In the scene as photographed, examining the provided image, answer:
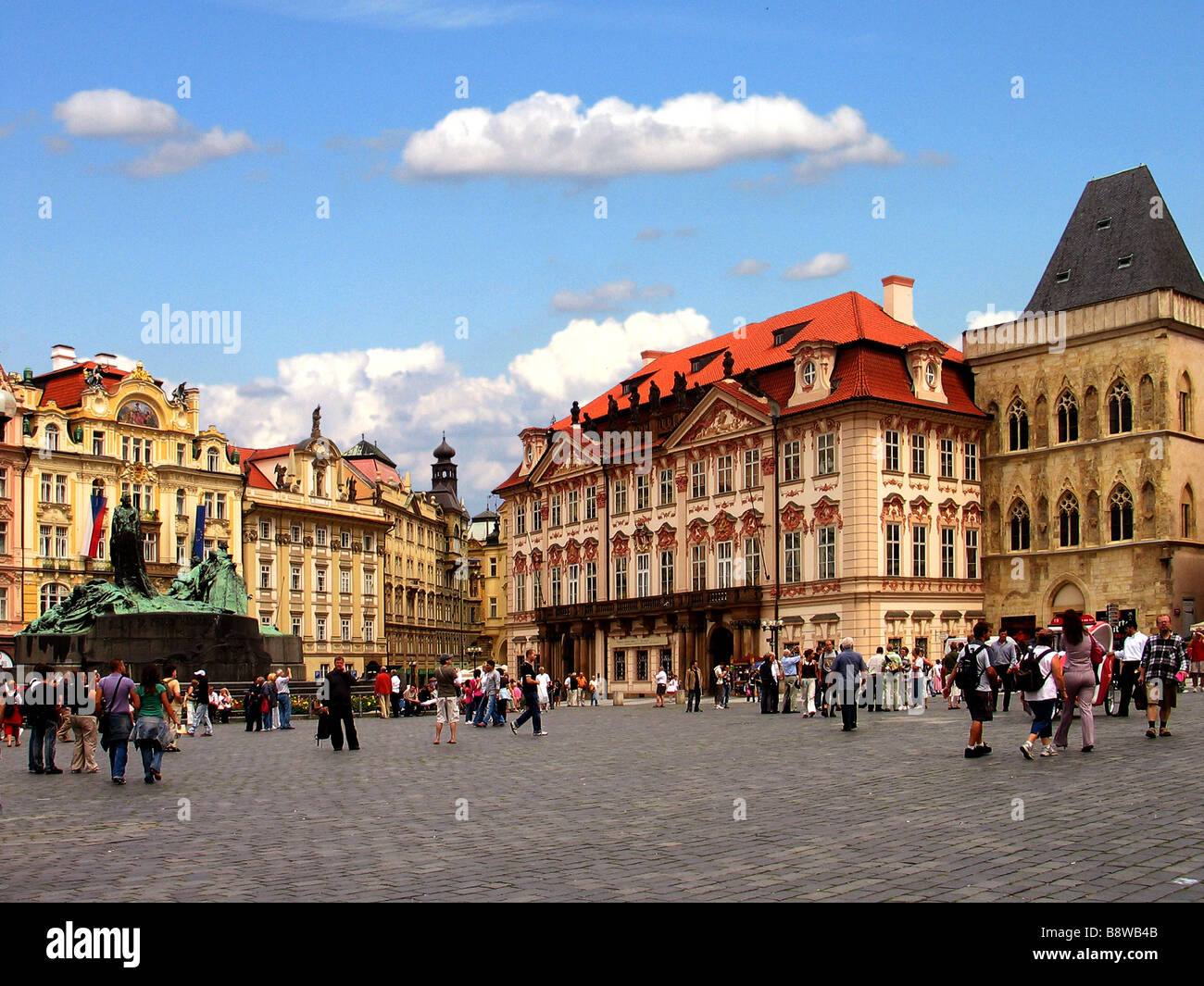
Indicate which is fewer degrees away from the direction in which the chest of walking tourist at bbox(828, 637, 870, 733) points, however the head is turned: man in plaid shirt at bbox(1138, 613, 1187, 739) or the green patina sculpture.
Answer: the green patina sculpture

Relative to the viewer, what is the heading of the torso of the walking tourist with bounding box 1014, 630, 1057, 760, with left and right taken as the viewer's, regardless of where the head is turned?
facing away from the viewer and to the right of the viewer

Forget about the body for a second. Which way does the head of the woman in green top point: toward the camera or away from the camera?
away from the camera

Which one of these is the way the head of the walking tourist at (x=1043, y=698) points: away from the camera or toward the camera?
away from the camera

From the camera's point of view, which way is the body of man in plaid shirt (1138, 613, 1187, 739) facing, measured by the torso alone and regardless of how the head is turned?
toward the camera

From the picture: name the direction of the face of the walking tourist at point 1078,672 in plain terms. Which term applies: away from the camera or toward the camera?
away from the camera

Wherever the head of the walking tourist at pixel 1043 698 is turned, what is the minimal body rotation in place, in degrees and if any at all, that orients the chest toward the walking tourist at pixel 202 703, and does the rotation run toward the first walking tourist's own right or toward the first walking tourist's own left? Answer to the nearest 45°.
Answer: approximately 90° to the first walking tourist's own left
